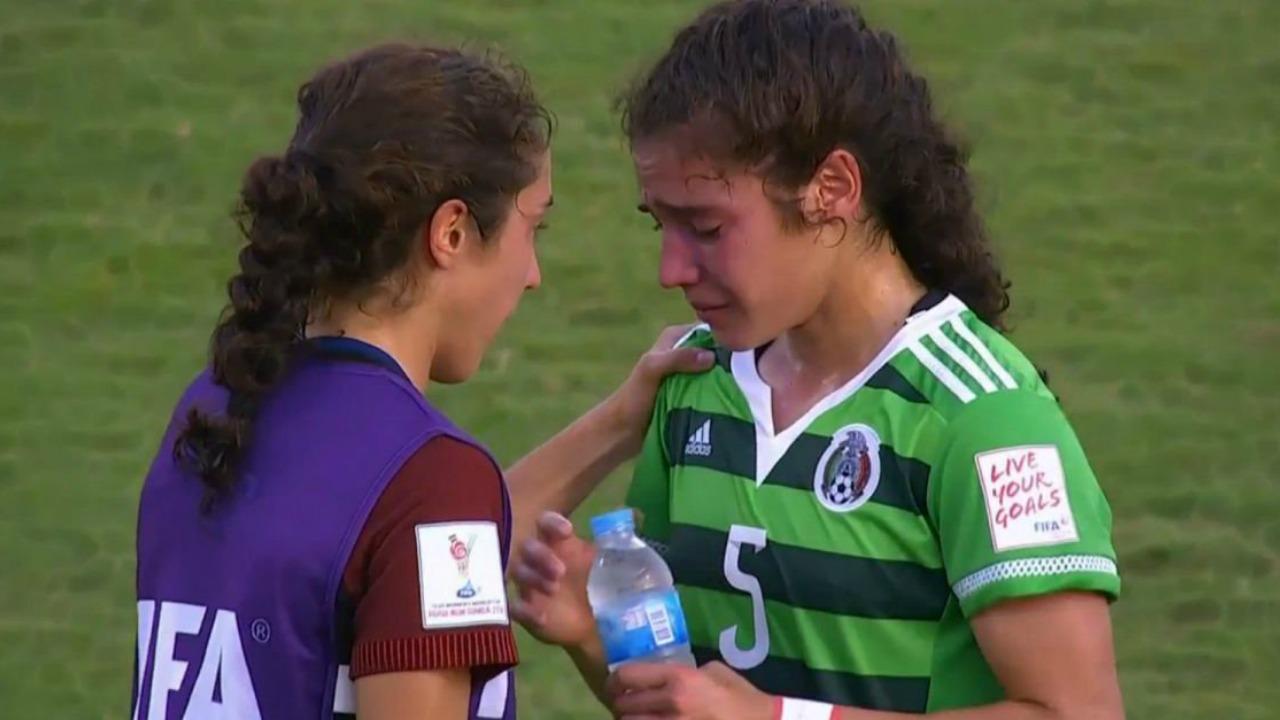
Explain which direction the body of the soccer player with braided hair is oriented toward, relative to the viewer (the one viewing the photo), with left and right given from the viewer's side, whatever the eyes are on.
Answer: facing away from the viewer and to the right of the viewer

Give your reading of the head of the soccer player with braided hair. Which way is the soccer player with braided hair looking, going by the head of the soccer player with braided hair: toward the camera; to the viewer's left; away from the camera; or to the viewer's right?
to the viewer's right
